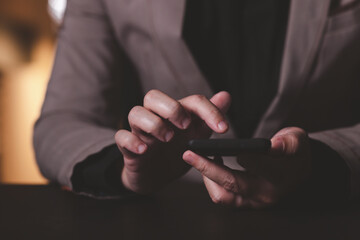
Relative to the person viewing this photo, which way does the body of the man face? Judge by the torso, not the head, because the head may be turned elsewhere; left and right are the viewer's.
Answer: facing the viewer
